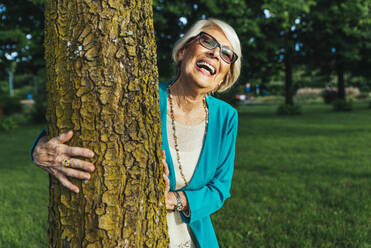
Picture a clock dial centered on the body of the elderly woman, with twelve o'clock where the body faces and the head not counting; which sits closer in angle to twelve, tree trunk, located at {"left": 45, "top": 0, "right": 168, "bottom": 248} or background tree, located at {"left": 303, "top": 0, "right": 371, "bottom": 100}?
the tree trunk

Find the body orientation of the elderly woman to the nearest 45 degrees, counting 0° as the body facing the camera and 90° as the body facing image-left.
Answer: approximately 0°

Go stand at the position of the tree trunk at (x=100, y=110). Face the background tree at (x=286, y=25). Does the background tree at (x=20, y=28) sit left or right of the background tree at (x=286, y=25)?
left

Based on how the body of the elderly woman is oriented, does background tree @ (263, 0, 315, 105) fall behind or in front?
behind

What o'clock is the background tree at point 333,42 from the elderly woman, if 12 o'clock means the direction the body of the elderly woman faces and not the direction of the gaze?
The background tree is roughly at 7 o'clock from the elderly woman.

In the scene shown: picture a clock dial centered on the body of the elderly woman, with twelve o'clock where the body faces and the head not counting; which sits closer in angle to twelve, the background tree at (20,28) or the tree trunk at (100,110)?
the tree trunk

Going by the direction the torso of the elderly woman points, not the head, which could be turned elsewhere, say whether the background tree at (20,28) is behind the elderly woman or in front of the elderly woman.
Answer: behind
